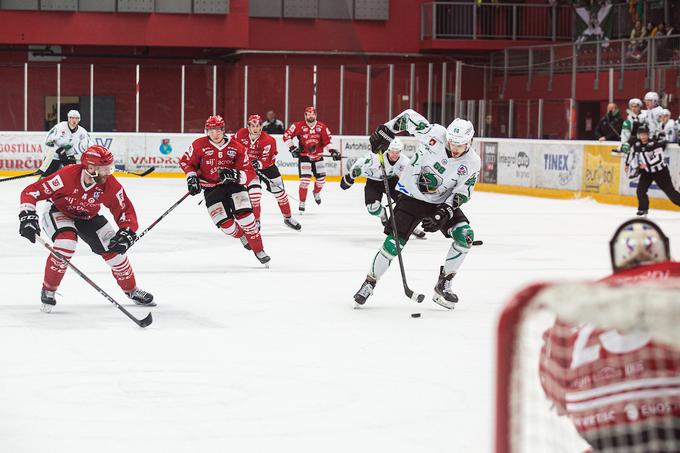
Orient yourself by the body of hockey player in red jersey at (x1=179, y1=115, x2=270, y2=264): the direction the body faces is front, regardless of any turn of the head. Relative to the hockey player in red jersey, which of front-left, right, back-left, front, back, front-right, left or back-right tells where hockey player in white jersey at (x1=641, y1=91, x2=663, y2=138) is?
back-left

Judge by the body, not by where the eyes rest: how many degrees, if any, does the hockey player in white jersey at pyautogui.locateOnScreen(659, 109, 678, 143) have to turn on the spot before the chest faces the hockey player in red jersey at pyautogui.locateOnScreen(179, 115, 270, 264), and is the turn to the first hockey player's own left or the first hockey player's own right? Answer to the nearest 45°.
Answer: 0° — they already face them

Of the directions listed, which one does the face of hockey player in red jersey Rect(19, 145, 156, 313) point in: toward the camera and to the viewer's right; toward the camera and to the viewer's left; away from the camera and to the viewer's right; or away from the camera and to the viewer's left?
toward the camera and to the viewer's right

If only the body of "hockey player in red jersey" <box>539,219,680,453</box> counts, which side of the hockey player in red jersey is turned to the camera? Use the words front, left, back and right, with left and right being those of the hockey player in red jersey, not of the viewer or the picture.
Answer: back

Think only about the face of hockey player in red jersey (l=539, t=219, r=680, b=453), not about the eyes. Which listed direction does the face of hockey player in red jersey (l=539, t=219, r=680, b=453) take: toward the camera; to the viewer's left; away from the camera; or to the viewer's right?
away from the camera

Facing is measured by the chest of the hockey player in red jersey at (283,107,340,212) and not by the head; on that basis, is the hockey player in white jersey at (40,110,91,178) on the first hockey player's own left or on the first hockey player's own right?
on the first hockey player's own right

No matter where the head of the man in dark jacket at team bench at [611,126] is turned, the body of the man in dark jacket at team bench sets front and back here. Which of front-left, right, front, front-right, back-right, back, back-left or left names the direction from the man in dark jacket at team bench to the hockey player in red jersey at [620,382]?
front-left

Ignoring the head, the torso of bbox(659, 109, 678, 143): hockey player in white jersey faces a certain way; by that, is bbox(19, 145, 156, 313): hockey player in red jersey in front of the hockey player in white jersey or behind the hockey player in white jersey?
in front

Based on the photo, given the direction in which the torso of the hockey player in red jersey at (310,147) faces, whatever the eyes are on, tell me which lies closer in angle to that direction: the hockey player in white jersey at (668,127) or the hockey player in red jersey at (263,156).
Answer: the hockey player in red jersey

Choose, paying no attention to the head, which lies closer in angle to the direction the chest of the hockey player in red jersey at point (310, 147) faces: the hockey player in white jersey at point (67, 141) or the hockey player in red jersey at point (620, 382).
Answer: the hockey player in red jersey

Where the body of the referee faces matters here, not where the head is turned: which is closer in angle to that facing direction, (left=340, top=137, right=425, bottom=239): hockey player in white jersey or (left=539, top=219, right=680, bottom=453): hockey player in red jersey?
the hockey player in white jersey
